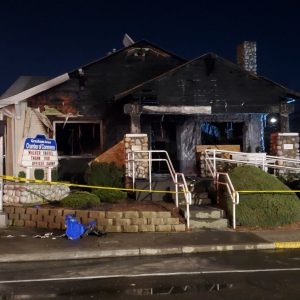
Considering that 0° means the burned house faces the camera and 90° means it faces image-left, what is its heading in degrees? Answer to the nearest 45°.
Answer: approximately 0°

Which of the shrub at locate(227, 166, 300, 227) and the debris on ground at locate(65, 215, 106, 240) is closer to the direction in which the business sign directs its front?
the debris on ground

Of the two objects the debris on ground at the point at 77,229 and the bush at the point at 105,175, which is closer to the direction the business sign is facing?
the debris on ground

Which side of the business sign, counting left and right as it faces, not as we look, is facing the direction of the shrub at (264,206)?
left

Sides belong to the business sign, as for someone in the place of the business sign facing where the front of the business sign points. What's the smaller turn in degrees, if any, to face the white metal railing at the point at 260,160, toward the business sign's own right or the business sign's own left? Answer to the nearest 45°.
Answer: approximately 90° to the business sign's own left

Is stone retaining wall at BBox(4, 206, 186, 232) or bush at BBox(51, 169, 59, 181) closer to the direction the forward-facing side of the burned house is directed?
the stone retaining wall

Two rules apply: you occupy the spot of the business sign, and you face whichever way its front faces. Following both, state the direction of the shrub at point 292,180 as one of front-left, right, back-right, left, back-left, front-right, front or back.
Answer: left

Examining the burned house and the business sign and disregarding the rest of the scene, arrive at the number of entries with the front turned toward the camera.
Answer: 2
